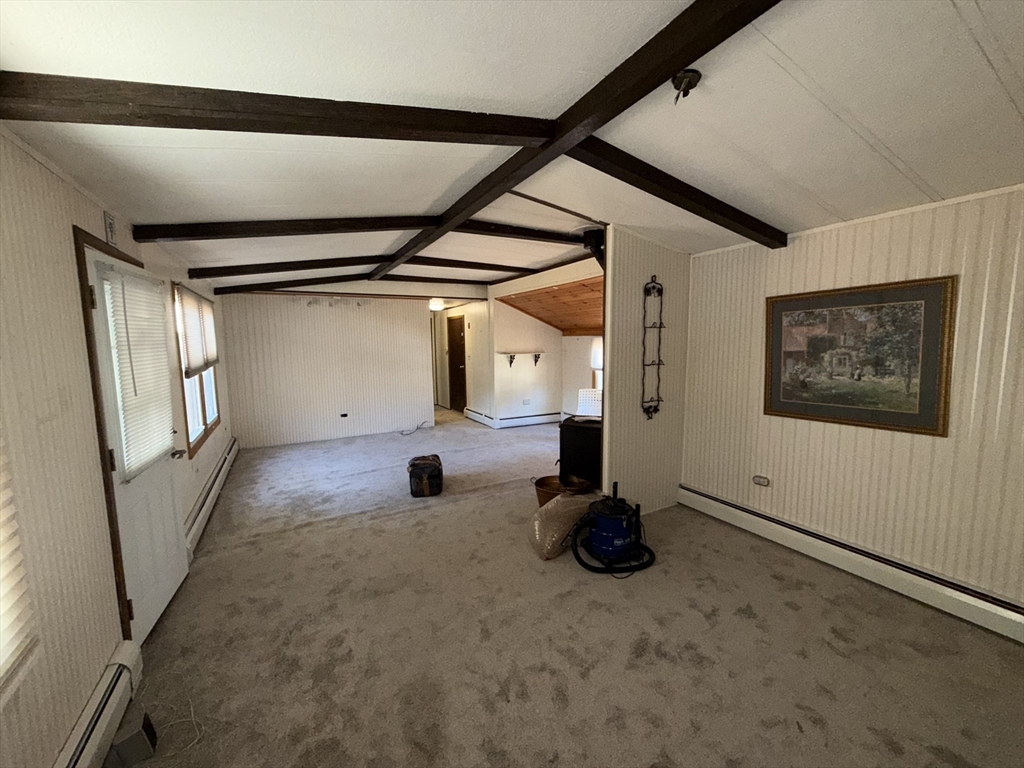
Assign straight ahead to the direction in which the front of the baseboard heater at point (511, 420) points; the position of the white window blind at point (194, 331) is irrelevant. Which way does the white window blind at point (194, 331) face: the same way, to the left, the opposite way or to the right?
to the left

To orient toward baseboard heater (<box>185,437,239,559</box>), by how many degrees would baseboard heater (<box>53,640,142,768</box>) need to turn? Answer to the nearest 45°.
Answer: approximately 135° to its left

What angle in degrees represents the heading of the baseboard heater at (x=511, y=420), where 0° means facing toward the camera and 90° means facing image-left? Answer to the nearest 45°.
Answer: approximately 0°

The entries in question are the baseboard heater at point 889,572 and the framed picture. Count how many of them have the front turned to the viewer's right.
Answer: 0

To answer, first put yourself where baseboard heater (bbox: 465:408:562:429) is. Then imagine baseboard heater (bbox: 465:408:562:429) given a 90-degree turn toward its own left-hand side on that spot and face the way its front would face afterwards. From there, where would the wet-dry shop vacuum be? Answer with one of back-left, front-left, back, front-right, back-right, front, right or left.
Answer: right

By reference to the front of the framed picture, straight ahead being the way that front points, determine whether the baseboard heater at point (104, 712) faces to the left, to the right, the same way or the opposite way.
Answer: the opposite way

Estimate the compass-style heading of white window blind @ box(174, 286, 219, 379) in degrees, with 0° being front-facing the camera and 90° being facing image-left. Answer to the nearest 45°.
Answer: approximately 315°

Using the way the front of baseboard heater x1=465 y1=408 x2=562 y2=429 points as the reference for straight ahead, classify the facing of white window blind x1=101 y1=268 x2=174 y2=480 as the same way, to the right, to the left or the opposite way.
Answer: to the left

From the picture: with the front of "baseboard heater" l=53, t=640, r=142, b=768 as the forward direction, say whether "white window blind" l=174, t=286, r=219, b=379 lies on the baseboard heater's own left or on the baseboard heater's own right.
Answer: on the baseboard heater's own left

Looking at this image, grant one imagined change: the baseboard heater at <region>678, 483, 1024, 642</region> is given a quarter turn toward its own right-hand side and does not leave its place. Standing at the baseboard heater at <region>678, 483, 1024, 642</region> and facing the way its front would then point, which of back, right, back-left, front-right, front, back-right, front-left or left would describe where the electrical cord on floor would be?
front-left

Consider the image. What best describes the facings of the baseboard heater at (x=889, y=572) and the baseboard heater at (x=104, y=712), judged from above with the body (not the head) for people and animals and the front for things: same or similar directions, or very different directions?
very different directions

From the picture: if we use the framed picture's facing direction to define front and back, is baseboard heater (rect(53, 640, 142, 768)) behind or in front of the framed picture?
in front

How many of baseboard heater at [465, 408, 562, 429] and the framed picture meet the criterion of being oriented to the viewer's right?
0
